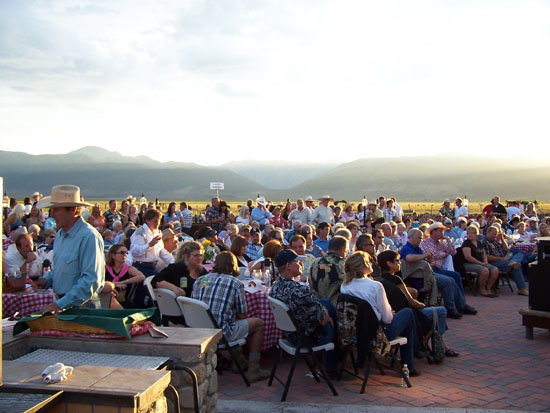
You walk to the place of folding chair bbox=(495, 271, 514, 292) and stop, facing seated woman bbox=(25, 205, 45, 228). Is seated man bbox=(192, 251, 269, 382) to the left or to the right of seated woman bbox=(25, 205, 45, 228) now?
left

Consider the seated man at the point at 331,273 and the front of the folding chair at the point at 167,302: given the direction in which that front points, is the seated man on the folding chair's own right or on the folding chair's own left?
on the folding chair's own right

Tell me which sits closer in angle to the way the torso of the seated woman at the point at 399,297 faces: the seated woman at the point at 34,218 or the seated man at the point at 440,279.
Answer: the seated man

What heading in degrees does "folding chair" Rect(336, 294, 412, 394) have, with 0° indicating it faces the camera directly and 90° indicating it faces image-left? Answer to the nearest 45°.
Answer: approximately 225°

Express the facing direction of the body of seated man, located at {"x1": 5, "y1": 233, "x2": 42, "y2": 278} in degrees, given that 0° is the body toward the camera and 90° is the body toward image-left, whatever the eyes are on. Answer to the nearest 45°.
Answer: approximately 315°

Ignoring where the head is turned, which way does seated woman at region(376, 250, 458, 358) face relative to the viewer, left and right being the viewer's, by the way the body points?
facing to the right of the viewer

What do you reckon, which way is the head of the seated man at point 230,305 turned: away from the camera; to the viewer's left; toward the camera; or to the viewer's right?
away from the camera

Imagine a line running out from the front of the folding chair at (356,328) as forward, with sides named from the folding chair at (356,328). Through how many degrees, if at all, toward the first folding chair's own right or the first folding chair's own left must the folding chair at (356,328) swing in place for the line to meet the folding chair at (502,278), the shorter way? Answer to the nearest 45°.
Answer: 0° — it already faces it

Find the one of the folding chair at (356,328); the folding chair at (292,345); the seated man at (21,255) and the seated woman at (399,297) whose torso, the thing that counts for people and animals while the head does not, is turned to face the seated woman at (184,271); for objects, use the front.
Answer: the seated man

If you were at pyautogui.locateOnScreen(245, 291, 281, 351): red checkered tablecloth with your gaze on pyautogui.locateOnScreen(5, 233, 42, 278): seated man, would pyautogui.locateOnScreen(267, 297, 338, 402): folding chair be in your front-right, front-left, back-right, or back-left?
back-left
